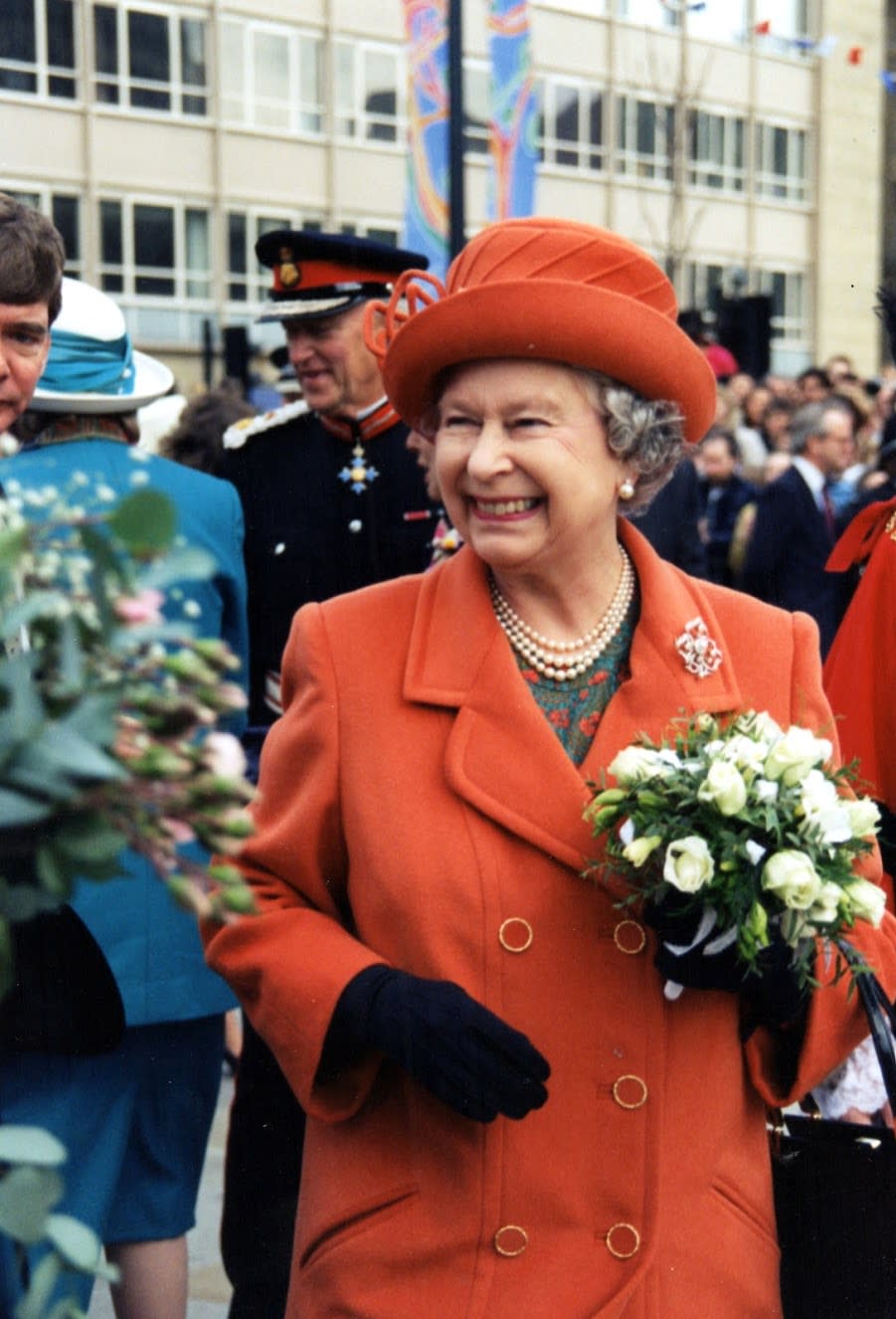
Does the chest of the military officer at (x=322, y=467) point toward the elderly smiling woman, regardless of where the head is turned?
yes

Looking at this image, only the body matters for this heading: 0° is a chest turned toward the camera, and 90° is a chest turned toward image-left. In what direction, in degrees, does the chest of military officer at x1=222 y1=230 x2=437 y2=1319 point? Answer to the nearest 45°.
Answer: approximately 0°

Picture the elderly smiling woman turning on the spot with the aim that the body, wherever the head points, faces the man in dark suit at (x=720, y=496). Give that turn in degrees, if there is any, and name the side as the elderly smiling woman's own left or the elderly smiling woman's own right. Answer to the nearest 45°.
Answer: approximately 180°

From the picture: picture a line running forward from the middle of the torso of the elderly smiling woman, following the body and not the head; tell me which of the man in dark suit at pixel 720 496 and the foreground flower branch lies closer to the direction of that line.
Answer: the foreground flower branch

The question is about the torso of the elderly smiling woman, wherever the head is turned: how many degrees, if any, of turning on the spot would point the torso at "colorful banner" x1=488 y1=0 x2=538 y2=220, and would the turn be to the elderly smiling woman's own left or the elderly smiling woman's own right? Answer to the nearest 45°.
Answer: approximately 180°

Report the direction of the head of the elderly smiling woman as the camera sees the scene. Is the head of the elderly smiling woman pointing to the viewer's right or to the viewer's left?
to the viewer's left

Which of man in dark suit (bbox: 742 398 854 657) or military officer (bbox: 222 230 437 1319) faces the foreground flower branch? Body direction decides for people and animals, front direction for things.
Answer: the military officer
